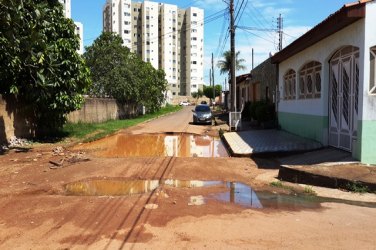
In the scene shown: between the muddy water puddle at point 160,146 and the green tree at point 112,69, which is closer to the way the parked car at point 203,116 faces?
the muddy water puddle

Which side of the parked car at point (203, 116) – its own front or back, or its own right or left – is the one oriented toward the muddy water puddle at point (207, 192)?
front

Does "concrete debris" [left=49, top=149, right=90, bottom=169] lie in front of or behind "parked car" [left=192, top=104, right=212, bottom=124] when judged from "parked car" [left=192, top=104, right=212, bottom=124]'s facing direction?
in front

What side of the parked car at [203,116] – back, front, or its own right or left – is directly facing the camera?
front

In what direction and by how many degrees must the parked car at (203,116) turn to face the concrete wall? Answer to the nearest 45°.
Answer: approximately 45° to its right

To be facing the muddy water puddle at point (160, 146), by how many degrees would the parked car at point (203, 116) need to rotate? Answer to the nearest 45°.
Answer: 0° — it already faces it

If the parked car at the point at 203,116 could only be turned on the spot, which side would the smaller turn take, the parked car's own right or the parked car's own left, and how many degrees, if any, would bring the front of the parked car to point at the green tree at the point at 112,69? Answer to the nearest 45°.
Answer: approximately 135° to the parked car's own right

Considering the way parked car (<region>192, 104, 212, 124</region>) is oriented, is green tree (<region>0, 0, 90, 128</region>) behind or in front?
in front

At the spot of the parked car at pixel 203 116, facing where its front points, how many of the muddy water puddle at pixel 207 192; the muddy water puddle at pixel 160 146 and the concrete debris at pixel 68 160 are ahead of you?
3

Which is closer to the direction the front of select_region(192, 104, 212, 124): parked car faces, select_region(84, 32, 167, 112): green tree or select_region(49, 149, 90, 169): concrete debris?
the concrete debris
